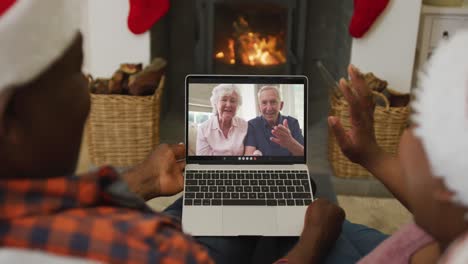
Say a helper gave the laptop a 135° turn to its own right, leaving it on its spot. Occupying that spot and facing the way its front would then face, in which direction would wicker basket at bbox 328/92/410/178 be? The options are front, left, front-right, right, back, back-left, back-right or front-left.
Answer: right

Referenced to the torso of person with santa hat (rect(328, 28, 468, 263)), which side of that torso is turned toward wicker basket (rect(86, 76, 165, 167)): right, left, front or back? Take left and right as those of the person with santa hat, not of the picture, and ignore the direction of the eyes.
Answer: front

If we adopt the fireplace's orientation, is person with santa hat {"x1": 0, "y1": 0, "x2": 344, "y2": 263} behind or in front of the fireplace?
in front

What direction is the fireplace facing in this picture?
toward the camera

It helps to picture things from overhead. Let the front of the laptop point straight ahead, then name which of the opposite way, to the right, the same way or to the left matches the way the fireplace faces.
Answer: the same way

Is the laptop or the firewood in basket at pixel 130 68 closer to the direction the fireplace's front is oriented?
the laptop

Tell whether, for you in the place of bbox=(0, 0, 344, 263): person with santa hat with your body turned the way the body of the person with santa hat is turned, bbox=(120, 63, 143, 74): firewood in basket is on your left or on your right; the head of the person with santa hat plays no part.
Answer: on your left

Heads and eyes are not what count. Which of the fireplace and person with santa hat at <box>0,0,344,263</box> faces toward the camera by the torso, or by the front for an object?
the fireplace

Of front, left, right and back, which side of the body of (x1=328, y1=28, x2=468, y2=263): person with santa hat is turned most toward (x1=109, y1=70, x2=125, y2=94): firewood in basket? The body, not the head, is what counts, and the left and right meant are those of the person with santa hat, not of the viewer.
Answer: front

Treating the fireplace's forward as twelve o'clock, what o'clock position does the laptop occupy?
The laptop is roughly at 12 o'clock from the fireplace.

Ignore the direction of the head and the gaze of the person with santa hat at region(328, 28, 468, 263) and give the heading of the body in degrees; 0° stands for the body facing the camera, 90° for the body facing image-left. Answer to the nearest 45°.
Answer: approximately 135°

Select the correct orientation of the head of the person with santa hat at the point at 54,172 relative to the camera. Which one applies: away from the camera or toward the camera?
away from the camera

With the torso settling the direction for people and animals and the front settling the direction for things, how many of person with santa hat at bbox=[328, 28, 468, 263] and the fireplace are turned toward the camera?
1

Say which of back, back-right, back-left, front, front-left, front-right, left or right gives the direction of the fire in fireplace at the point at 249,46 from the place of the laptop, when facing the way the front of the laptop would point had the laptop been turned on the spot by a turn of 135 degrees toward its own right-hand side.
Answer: front-right

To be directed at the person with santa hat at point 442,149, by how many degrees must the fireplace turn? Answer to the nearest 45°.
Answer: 0° — it already faces them

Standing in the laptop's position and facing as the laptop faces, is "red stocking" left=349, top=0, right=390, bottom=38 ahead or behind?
behind

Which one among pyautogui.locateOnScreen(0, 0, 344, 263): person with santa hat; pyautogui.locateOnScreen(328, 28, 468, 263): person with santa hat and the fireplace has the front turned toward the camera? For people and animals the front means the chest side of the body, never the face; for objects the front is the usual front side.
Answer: the fireplace
